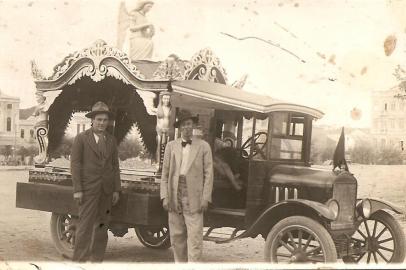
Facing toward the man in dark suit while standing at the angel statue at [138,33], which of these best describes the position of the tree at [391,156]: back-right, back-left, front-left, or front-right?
back-left

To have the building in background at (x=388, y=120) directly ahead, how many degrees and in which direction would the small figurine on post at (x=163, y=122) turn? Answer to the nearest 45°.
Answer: approximately 90° to its left

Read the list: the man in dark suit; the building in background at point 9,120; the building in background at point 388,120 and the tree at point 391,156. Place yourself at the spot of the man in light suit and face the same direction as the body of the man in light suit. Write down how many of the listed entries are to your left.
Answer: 2

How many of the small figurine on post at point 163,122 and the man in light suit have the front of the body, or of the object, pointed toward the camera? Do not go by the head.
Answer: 2

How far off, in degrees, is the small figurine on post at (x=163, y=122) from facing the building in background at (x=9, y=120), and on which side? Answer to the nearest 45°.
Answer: approximately 90° to its right

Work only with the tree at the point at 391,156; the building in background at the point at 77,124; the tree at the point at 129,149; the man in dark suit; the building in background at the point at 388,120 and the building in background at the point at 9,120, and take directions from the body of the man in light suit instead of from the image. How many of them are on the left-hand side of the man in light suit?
2

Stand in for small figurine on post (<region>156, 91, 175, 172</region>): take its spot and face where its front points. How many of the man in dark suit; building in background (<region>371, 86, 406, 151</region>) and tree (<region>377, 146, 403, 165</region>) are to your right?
1

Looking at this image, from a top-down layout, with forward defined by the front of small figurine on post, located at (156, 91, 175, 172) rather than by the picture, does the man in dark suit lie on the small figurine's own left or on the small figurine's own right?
on the small figurine's own right

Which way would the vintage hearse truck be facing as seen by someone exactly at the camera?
facing the viewer and to the right of the viewer

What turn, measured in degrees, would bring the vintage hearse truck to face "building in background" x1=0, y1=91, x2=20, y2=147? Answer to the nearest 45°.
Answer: approximately 135° to its left

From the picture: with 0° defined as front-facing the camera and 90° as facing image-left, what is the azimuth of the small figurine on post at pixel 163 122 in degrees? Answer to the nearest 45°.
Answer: approximately 0°
